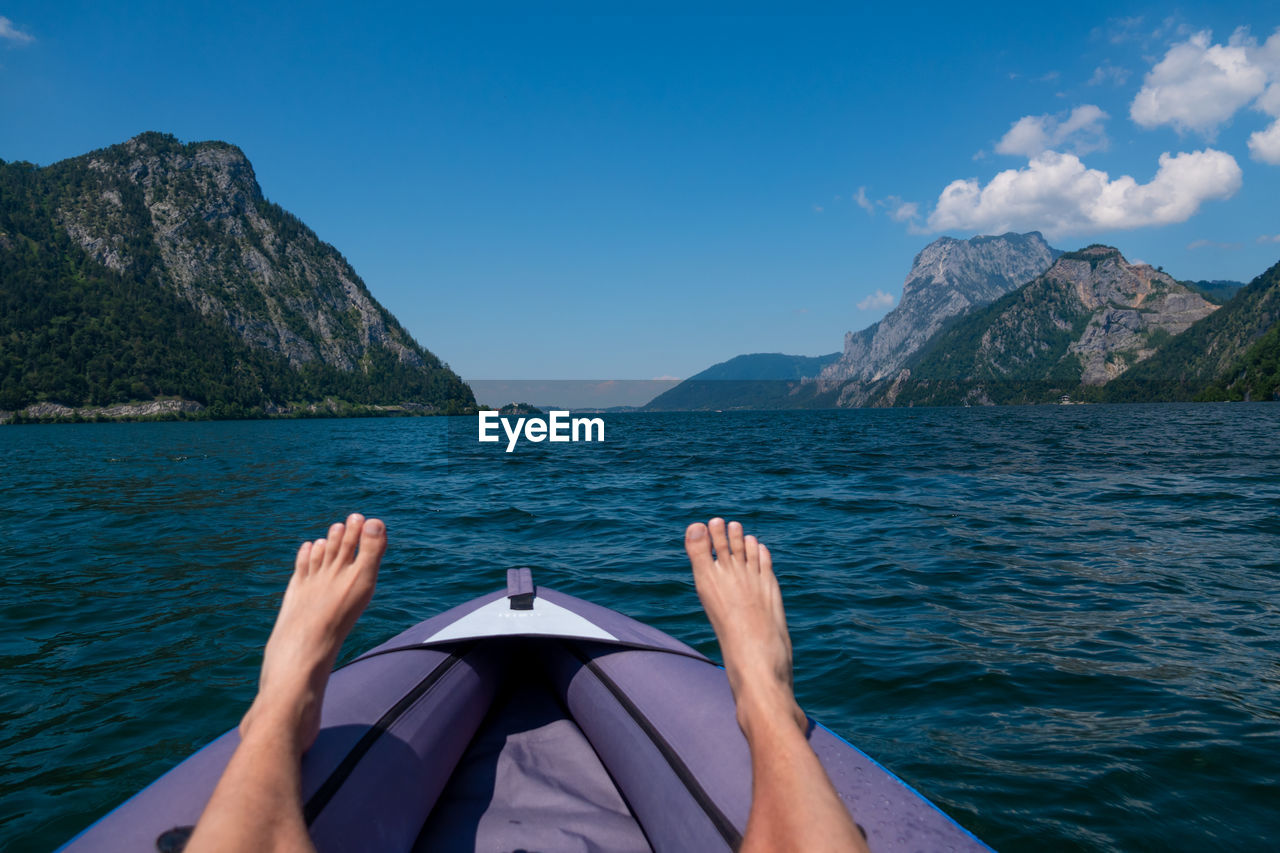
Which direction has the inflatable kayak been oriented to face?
away from the camera
